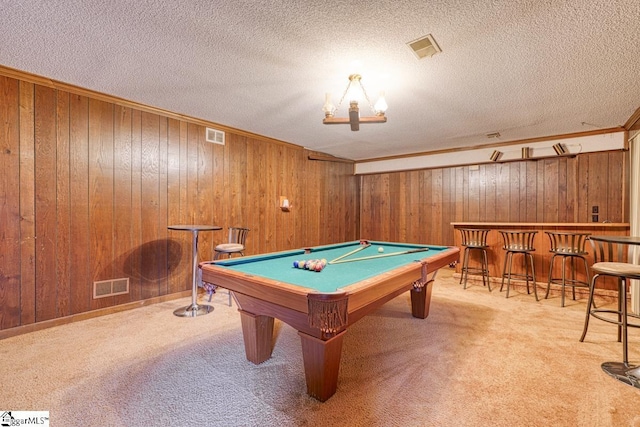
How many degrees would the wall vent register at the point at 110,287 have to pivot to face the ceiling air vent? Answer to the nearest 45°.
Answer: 0° — it already faces it

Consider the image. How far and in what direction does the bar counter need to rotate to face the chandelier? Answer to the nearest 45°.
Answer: approximately 45° to its right

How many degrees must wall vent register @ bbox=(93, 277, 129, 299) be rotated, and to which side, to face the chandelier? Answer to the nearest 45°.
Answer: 0° — it already faces it

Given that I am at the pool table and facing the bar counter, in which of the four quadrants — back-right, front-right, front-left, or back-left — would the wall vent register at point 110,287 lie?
back-left

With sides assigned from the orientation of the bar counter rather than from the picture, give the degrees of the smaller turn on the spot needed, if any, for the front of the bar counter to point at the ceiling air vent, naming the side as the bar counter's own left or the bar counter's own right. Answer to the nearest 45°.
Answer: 0° — it already faces it

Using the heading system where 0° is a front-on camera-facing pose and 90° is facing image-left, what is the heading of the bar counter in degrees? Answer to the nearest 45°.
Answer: approximately 0°

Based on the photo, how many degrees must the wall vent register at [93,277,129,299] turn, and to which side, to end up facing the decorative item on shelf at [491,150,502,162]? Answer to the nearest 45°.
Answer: approximately 45° to its left
